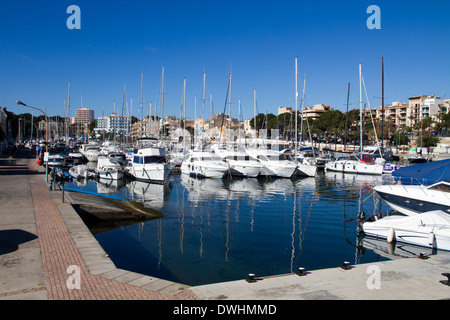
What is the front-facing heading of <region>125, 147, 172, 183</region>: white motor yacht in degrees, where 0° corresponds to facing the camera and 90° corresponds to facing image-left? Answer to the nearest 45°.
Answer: approximately 315°

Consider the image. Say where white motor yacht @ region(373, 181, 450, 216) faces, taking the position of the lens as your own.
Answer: facing to the left of the viewer

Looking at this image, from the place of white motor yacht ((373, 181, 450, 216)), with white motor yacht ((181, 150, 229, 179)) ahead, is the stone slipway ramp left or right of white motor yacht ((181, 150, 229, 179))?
left

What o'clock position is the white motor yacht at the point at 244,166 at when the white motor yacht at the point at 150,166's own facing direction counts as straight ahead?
the white motor yacht at the point at 244,166 is roughly at 10 o'clock from the white motor yacht at the point at 150,166.
